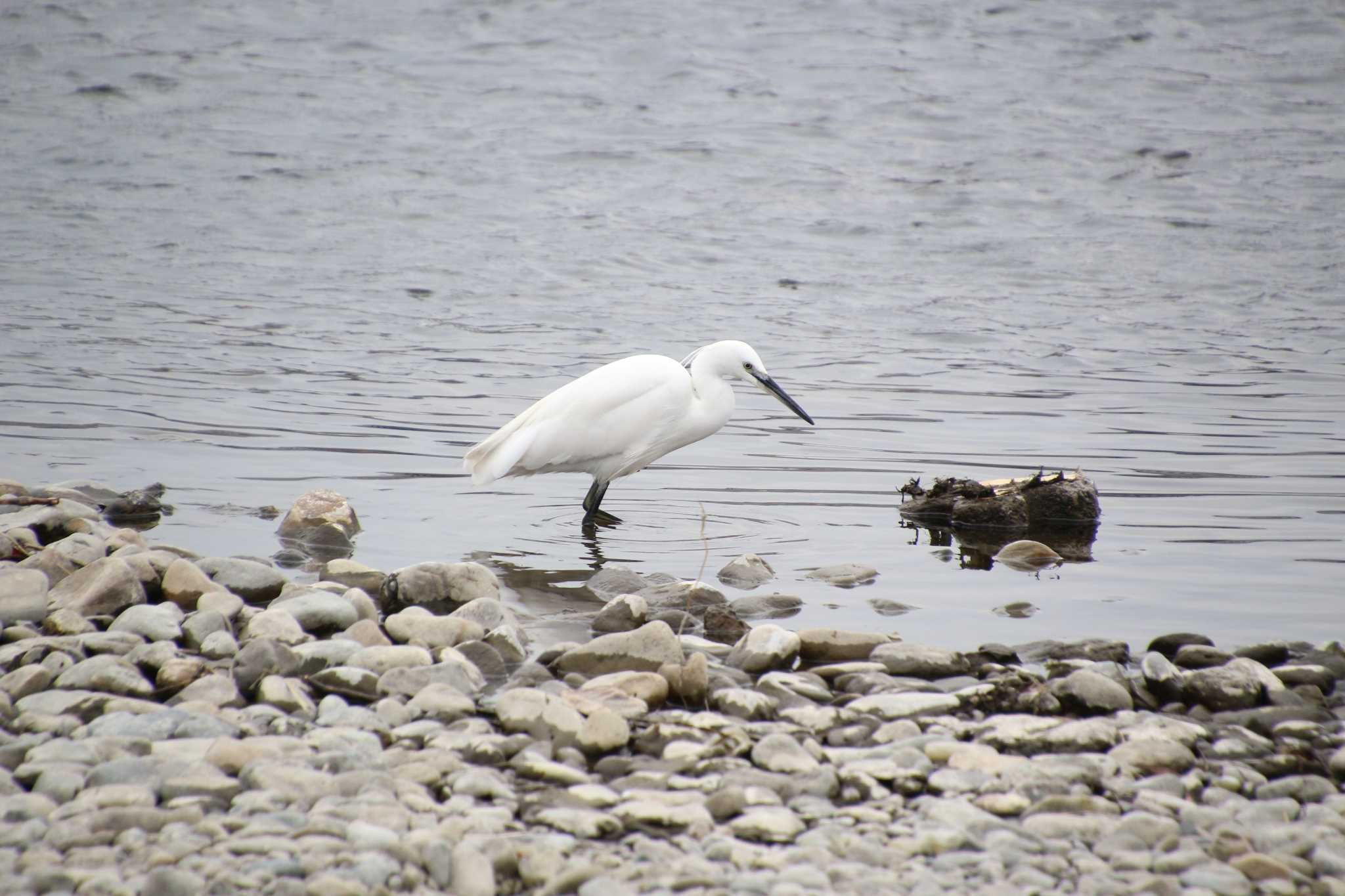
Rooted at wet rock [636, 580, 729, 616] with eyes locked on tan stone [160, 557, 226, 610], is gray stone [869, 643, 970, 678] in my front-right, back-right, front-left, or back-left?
back-left

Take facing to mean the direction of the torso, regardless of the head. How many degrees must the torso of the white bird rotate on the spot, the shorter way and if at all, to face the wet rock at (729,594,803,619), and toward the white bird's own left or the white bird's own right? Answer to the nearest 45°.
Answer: approximately 90° to the white bird's own right

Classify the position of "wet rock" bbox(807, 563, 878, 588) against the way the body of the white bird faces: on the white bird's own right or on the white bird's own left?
on the white bird's own right

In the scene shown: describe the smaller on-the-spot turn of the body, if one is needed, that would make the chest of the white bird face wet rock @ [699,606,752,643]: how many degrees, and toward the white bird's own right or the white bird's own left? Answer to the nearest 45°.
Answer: approximately 90° to the white bird's own right

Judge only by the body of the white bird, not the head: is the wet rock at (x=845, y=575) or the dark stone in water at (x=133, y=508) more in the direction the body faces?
the wet rock

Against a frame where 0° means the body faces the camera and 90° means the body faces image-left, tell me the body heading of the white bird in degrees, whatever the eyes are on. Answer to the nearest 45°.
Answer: approximately 270°

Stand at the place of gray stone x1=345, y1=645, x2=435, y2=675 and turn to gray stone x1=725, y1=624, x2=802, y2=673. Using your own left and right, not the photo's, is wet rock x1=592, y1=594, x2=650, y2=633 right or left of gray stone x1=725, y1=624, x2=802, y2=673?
left

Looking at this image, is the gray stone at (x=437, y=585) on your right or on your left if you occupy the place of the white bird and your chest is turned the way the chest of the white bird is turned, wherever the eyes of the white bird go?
on your right

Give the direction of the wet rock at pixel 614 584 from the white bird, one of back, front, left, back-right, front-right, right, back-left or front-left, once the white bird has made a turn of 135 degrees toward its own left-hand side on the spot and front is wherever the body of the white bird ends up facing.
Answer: back-left

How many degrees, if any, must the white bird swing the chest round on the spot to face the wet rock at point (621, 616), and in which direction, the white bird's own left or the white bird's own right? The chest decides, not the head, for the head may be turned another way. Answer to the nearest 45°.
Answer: approximately 90° to the white bird's own right

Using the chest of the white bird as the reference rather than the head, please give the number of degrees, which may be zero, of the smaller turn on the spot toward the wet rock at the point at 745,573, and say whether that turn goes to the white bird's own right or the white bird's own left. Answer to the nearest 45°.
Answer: approximately 90° to the white bird's own right

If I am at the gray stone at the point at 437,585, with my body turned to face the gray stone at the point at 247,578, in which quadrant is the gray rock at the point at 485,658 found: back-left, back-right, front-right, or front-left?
back-left

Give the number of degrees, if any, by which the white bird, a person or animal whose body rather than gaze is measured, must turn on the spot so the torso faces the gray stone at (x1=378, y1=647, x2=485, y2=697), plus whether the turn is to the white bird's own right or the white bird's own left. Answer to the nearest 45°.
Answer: approximately 90° to the white bird's own right

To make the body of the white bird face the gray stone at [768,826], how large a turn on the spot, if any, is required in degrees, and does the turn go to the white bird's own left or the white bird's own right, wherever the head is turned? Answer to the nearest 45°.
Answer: approximately 90° to the white bird's own right
